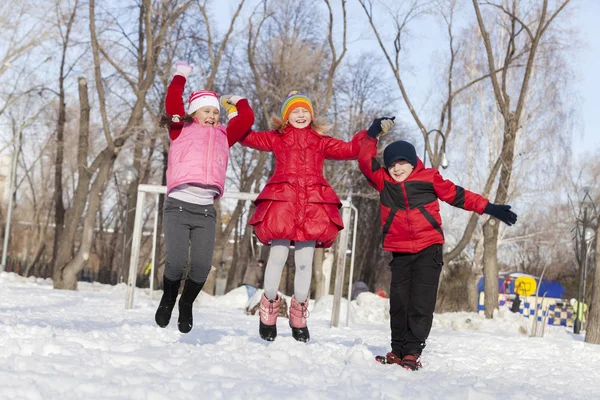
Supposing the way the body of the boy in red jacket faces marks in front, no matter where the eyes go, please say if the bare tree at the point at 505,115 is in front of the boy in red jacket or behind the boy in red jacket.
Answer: behind

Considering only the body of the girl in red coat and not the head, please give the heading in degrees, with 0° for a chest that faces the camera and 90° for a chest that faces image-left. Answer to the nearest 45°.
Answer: approximately 0°

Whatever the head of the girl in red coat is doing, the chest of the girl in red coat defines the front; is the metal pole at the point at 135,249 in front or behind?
behind

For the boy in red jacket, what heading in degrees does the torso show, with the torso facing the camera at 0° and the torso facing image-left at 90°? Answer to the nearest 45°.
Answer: approximately 0°

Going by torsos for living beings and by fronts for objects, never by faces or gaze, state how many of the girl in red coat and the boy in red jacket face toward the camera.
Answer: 2

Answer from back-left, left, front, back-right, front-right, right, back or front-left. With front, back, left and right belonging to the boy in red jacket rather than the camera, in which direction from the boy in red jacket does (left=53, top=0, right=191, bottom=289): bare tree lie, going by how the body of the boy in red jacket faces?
back-right

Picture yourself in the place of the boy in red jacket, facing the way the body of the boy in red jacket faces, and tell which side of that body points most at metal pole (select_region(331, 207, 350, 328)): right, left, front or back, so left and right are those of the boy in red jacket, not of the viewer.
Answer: back
